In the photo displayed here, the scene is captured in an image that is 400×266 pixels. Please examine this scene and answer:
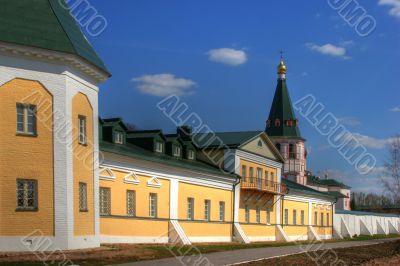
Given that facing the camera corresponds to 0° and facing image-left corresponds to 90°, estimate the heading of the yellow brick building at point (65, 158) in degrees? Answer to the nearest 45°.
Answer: approximately 315°
